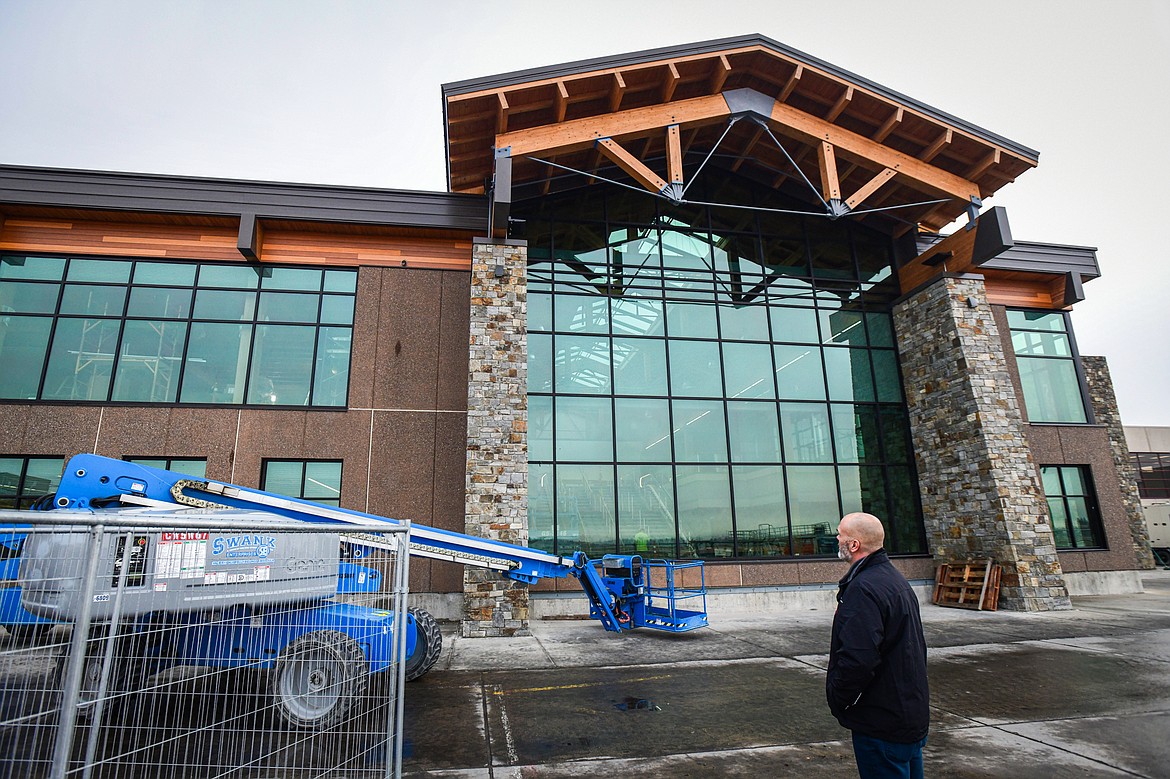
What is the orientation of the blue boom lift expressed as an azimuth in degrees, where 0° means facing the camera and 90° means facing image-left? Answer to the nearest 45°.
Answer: approximately 270°

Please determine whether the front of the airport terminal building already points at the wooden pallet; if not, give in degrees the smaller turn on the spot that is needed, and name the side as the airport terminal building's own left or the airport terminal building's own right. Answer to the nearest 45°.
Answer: approximately 90° to the airport terminal building's own left

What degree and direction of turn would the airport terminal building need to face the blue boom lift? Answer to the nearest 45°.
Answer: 0° — it already faces it

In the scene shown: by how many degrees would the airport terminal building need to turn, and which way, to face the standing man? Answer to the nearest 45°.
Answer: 0° — it already faces them

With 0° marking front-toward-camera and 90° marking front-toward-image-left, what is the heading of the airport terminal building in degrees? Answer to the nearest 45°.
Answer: approximately 0°

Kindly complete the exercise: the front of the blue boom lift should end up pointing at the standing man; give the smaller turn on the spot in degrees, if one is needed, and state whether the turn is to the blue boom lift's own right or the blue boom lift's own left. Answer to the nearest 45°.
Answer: approximately 45° to the blue boom lift's own right

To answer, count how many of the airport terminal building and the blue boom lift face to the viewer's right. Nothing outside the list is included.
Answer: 1

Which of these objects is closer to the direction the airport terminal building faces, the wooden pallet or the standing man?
the standing man

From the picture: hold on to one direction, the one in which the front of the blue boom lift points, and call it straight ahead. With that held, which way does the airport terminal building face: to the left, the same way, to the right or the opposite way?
to the right
